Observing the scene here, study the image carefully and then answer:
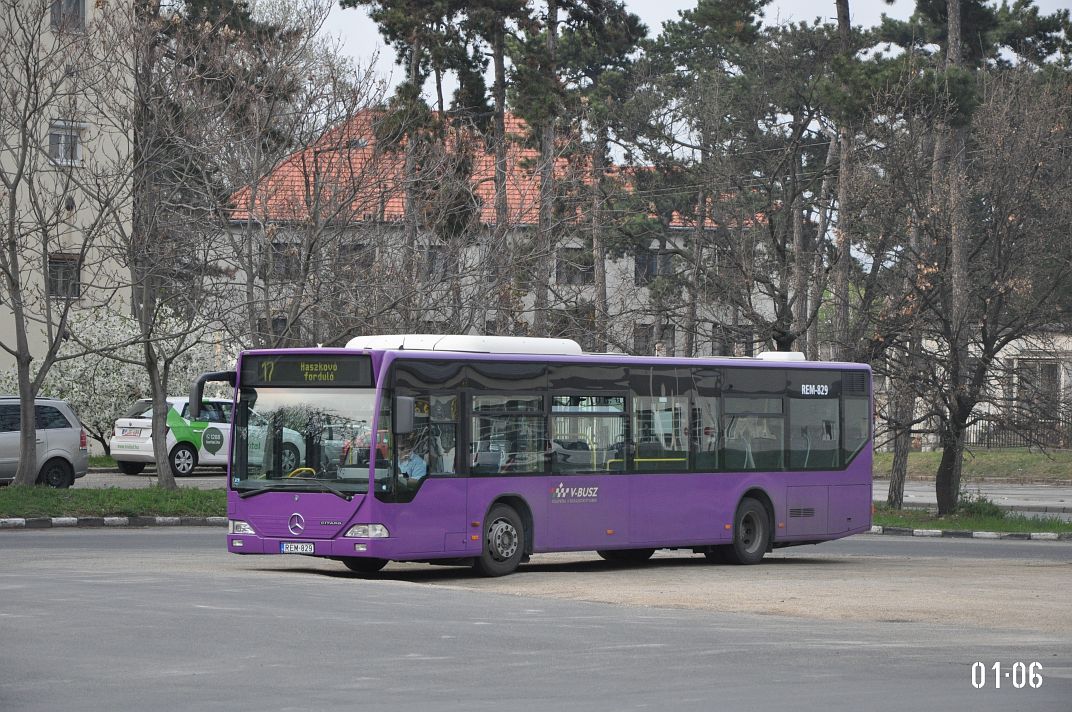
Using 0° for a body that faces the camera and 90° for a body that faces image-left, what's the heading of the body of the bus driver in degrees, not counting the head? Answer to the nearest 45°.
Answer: approximately 45°

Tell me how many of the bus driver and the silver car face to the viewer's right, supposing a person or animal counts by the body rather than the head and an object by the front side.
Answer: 0

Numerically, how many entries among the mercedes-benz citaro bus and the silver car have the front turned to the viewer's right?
0

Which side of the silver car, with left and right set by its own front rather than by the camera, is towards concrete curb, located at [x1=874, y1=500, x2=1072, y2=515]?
back

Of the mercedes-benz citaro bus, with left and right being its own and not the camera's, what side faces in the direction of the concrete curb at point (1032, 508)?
back

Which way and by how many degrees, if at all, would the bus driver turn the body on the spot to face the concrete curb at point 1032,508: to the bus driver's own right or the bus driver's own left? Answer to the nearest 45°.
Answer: approximately 180°

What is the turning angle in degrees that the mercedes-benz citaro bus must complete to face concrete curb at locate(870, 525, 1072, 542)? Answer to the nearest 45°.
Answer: approximately 180°

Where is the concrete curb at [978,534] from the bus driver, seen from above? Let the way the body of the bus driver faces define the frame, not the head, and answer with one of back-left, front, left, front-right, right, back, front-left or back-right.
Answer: back

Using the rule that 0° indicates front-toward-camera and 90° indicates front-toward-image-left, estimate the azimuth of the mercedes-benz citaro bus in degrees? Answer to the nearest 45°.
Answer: approximately 45°

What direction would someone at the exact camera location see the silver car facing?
facing to the left of the viewer

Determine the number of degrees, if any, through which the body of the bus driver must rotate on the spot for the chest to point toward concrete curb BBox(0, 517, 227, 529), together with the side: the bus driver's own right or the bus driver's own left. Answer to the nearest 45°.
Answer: approximately 90° to the bus driver's own right

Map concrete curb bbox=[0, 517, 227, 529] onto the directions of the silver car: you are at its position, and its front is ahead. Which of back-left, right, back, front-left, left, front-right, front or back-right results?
left

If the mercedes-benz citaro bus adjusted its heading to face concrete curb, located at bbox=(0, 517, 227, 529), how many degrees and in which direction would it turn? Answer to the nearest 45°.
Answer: approximately 90° to its right
